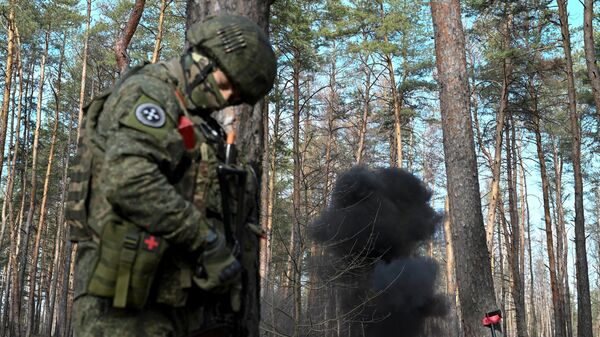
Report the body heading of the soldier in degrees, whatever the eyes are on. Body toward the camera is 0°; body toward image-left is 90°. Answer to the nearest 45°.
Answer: approximately 270°

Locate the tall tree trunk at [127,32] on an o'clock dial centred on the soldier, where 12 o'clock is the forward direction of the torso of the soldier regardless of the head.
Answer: The tall tree trunk is roughly at 9 o'clock from the soldier.

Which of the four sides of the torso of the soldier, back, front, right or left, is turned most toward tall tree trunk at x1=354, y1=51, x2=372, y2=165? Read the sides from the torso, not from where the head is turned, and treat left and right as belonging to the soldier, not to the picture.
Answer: left

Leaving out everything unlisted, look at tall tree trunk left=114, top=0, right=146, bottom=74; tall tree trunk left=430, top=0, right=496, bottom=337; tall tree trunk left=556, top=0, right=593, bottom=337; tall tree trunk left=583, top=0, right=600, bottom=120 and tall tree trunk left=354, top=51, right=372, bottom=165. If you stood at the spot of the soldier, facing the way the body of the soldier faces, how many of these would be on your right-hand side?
0

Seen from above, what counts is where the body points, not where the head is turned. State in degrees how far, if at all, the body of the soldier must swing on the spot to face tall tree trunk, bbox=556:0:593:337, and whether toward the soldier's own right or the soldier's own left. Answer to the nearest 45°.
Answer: approximately 45° to the soldier's own left

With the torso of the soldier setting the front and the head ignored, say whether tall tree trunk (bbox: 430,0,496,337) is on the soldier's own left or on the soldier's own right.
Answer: on the soldier's own left

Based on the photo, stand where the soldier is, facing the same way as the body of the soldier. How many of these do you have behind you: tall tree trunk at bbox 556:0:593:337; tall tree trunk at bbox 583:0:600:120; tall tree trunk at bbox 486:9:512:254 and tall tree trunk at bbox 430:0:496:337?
0

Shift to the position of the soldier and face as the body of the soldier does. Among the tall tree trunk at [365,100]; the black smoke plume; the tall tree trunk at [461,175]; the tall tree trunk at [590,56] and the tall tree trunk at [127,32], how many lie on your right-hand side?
0

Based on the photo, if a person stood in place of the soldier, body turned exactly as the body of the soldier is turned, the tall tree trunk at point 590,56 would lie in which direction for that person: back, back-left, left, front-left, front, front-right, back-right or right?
front-left

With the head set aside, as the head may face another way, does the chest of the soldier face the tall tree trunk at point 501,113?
no
